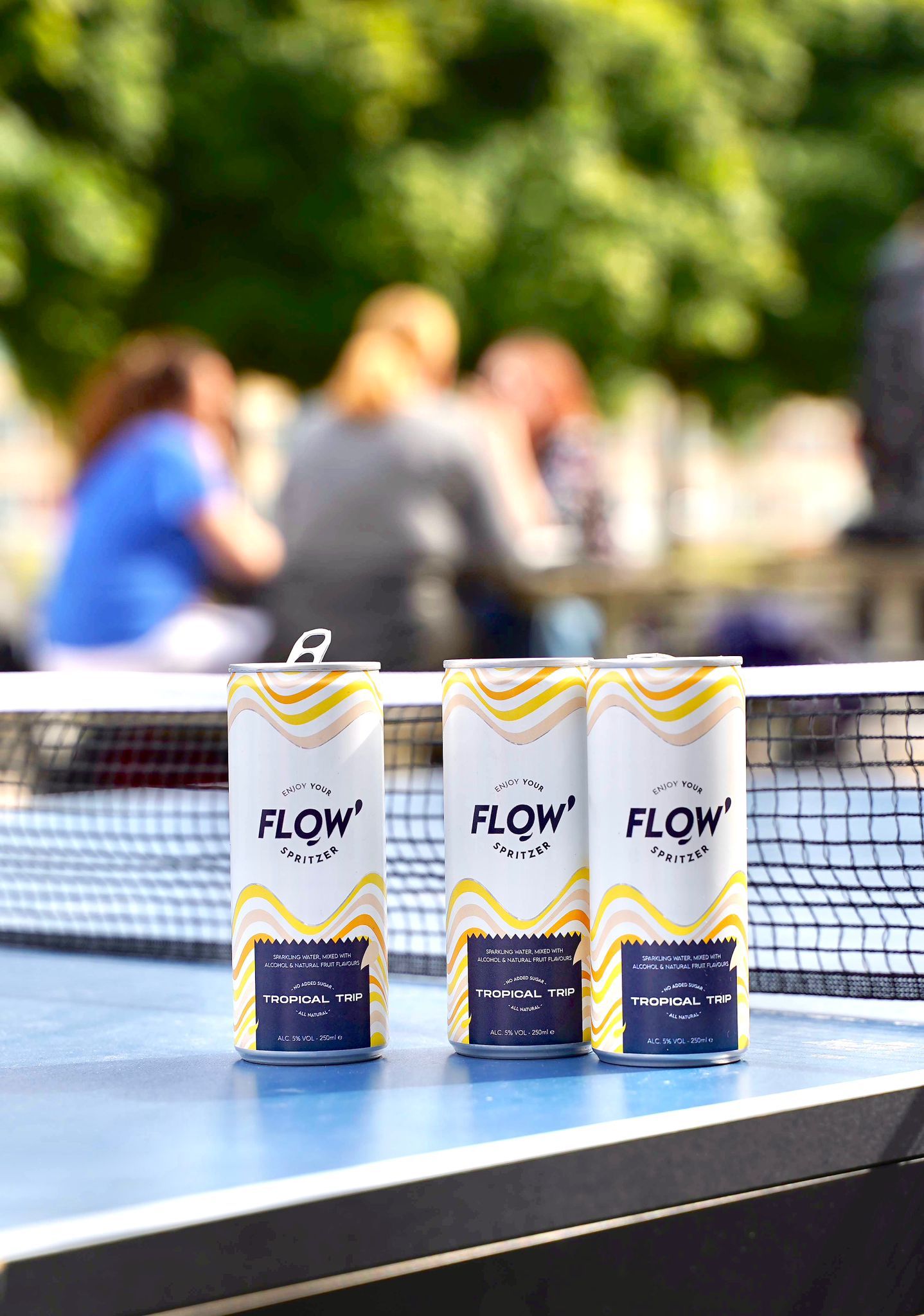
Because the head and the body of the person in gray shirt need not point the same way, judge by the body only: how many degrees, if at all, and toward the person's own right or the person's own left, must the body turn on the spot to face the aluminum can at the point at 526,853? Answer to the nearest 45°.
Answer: approximately 135° to the person's own right

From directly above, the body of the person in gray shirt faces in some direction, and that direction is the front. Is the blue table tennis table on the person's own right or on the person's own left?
on the person's own right

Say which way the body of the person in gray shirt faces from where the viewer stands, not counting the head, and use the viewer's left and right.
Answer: facing away from the viewer and to the right of the viewer

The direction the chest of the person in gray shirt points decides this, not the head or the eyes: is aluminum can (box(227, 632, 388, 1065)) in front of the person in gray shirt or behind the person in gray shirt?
behind
